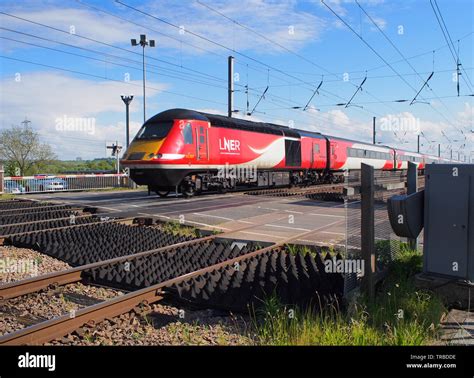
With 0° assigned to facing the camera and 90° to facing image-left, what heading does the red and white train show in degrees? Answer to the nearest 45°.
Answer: approximately 45°

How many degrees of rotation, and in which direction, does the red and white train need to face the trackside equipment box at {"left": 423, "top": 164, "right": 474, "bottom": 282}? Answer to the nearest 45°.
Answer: approximately 45° to its left

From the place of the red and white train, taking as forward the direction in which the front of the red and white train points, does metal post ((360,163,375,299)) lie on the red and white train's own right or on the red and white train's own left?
on the red and white train's own left

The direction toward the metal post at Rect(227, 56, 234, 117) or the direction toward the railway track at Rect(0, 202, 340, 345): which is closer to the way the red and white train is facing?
the railway track

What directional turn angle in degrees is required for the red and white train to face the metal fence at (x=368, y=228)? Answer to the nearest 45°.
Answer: approximately 45° to its left

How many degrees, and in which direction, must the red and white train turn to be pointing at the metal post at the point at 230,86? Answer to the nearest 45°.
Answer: approximately 135° to its right

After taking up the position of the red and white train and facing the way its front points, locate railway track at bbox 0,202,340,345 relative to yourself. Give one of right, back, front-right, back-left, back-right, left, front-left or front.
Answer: front-left

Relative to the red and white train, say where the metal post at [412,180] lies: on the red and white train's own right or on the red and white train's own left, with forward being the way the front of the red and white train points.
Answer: on the red and white train's own left
